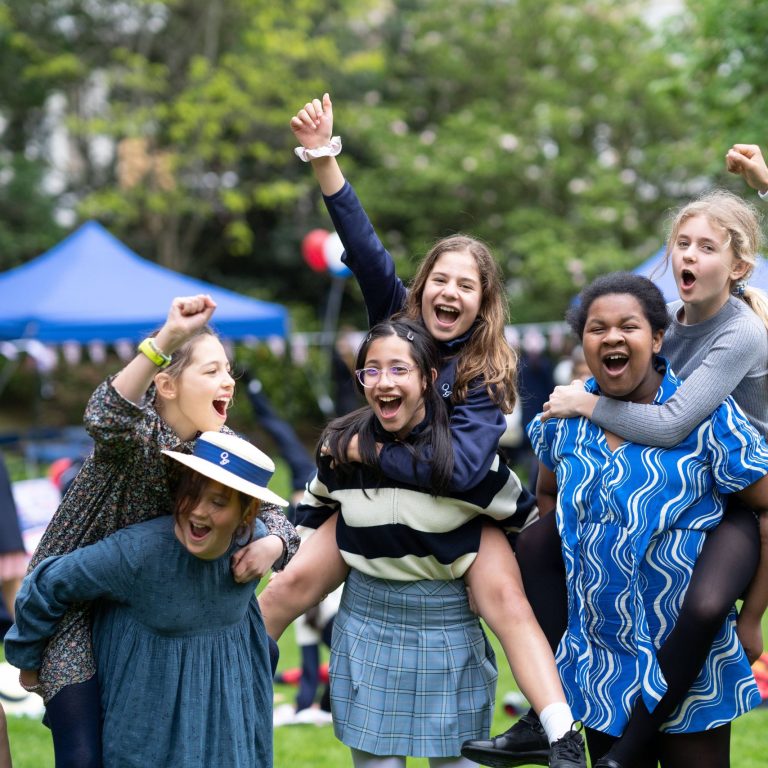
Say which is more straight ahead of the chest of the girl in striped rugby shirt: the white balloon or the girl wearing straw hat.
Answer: the girl wearing straw hat

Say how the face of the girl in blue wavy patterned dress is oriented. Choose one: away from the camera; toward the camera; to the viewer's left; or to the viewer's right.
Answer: toward the camera

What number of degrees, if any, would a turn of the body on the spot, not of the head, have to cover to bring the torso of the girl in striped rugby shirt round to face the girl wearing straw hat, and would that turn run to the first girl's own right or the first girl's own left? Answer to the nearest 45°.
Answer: approximately 45° to the first girl's own right

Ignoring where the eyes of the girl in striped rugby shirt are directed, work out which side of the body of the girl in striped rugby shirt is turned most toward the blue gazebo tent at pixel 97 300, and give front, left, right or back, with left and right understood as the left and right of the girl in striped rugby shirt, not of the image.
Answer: back

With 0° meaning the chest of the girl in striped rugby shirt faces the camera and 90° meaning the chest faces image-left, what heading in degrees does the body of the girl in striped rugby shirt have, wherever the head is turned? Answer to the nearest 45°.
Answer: approximately 0°

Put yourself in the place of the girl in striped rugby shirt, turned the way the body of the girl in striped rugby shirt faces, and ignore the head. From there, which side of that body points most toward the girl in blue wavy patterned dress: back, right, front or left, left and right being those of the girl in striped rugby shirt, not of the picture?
left

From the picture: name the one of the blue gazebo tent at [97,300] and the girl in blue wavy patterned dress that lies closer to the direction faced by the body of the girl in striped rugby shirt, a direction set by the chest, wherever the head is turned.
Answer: the girl in blue wavy patterned dress

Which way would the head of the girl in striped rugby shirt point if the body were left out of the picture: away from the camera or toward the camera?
toward the camera

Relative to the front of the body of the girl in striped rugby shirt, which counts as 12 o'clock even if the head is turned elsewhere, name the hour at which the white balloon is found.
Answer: The white balloon is roughly at 6 o'clock from the girl in striped rugby shirt.

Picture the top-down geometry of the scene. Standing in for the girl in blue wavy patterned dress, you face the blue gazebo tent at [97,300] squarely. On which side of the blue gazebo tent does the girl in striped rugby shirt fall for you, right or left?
left
